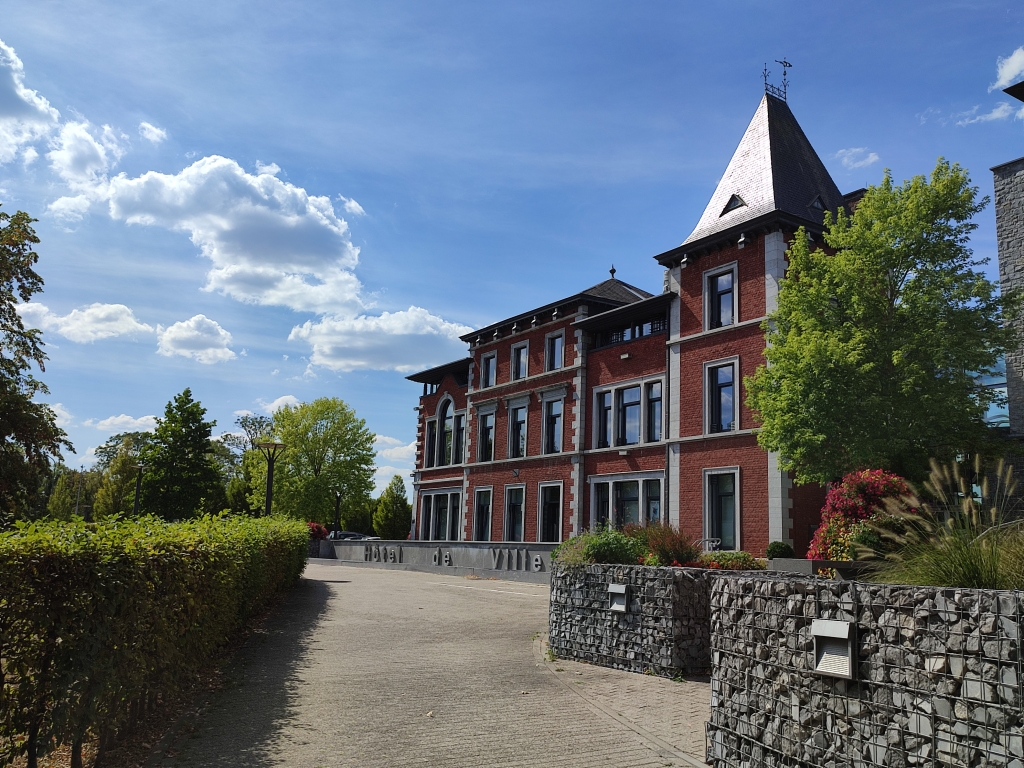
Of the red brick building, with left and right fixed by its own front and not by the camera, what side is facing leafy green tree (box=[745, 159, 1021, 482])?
left

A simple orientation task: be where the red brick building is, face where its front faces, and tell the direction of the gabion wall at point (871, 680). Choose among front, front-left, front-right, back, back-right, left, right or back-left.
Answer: front-left

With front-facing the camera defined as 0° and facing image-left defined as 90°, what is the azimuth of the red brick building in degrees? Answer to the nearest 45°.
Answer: approximately 45°

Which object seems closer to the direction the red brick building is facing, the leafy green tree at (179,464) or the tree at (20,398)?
the tree

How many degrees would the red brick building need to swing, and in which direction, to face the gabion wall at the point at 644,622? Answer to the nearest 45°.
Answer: approximately 45° to its left

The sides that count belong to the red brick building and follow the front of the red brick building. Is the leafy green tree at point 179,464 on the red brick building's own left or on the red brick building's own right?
on the red brick building's own right

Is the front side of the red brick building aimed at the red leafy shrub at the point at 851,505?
no

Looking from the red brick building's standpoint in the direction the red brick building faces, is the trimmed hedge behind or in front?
in front
